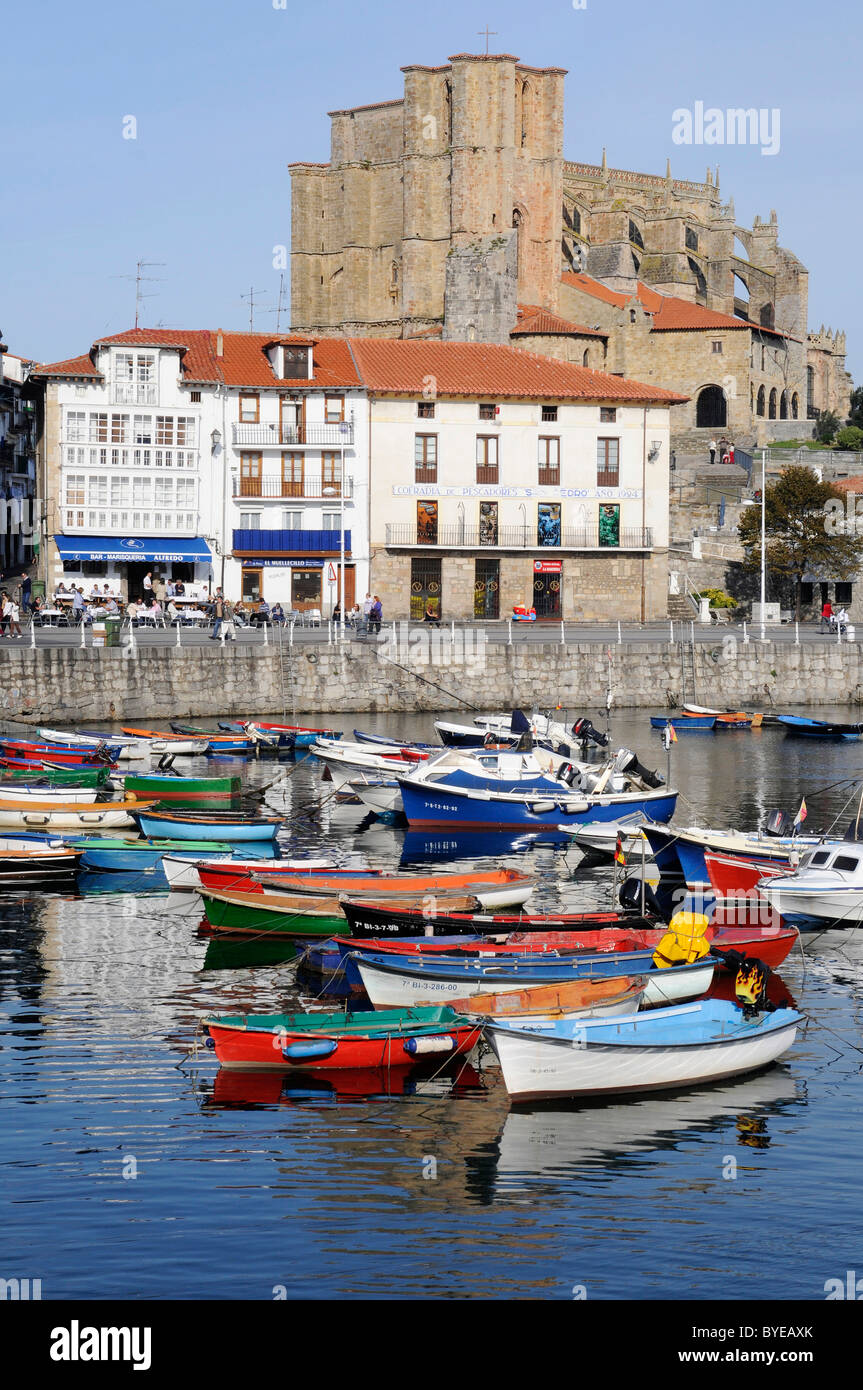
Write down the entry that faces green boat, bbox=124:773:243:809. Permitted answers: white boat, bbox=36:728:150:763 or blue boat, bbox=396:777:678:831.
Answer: the blue boat

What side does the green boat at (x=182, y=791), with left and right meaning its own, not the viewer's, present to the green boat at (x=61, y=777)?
front

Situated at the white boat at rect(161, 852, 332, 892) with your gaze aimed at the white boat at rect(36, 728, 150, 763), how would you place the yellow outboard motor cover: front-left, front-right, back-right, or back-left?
back-right

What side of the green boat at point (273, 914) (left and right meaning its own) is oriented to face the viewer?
left

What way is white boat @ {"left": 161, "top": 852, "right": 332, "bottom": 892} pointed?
to the viewer's left

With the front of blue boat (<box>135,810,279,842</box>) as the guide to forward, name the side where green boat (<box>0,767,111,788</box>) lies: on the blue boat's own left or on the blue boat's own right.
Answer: on the blue boat's own right

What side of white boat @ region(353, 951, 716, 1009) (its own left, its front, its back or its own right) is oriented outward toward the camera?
left

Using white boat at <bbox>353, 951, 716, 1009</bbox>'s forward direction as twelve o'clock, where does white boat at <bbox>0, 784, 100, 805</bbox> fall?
white boat at <bbox>0, 784, 100, 805</bbox> is roughly at 2 o'clock from white boat at <bbox>353, 951, 716, 1009</bbox>.

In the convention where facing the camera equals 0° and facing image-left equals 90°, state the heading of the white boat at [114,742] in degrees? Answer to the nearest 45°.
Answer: approximately 90°

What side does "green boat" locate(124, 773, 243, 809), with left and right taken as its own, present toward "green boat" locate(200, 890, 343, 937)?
left

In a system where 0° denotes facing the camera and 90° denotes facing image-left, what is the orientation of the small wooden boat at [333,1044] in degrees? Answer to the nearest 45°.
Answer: approximately 90°

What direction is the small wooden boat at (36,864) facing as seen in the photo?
to the viewer's right

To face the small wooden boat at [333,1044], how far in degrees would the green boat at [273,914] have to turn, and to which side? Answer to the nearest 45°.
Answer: approximately 90° to its left

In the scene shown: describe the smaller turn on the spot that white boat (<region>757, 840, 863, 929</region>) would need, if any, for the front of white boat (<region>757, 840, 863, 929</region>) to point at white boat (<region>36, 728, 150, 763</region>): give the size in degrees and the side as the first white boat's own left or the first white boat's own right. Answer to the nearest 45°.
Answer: approximately 90° to the first white boat's own right

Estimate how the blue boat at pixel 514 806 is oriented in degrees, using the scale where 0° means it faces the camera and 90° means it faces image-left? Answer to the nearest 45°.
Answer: approximately 90°

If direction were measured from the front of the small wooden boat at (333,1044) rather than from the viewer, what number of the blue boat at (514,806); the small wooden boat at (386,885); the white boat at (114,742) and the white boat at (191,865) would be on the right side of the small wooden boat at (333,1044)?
4

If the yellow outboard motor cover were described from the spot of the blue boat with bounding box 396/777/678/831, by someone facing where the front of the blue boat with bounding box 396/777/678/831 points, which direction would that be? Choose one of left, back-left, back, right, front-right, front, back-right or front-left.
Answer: left
